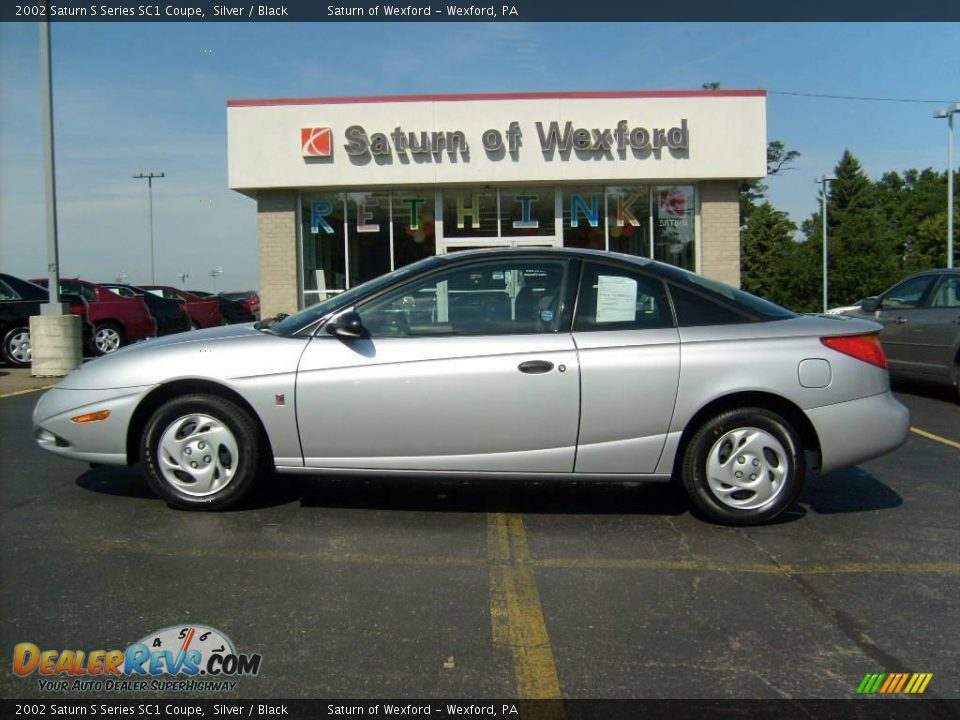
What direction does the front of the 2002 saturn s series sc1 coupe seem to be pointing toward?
to the viewer's left

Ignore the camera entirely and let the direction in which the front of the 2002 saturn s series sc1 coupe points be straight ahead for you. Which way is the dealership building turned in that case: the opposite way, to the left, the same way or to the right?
to the left

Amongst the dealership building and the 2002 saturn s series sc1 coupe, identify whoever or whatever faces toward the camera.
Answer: the dealership building

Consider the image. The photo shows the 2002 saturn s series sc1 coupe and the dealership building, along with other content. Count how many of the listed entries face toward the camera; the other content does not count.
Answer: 1

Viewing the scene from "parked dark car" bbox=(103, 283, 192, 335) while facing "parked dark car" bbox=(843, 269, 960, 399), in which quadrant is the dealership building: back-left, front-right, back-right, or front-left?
front-left

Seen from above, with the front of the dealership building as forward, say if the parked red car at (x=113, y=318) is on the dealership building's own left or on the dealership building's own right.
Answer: on the dealership building's own right

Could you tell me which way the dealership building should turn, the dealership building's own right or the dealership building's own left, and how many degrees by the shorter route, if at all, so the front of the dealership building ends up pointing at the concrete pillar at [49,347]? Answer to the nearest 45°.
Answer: approximately 45° to the dealership building's own right

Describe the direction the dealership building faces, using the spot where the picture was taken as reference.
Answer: facing the viewer

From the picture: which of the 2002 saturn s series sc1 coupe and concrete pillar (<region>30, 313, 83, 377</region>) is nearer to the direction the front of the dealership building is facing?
the 2002 saturn s series sc1 coupe

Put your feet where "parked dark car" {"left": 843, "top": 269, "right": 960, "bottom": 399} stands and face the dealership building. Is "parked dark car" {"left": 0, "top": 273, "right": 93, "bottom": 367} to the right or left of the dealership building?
left

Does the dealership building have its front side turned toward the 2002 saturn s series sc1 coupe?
yes
